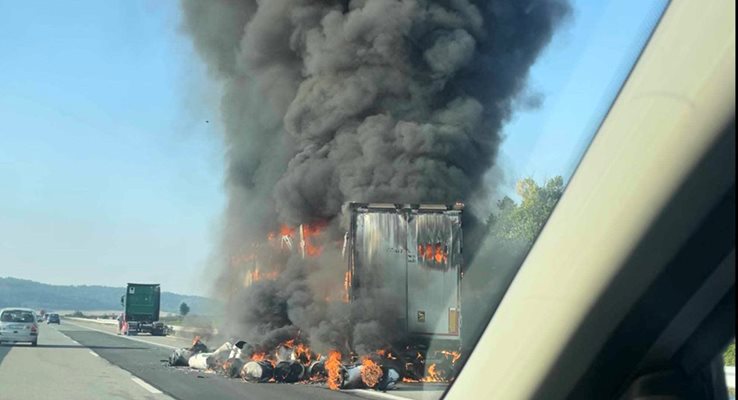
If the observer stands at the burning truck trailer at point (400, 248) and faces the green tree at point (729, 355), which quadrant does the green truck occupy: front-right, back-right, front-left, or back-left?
back-right

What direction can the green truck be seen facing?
away from the camera

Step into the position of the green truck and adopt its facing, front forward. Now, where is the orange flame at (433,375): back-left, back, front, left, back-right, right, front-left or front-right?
back
